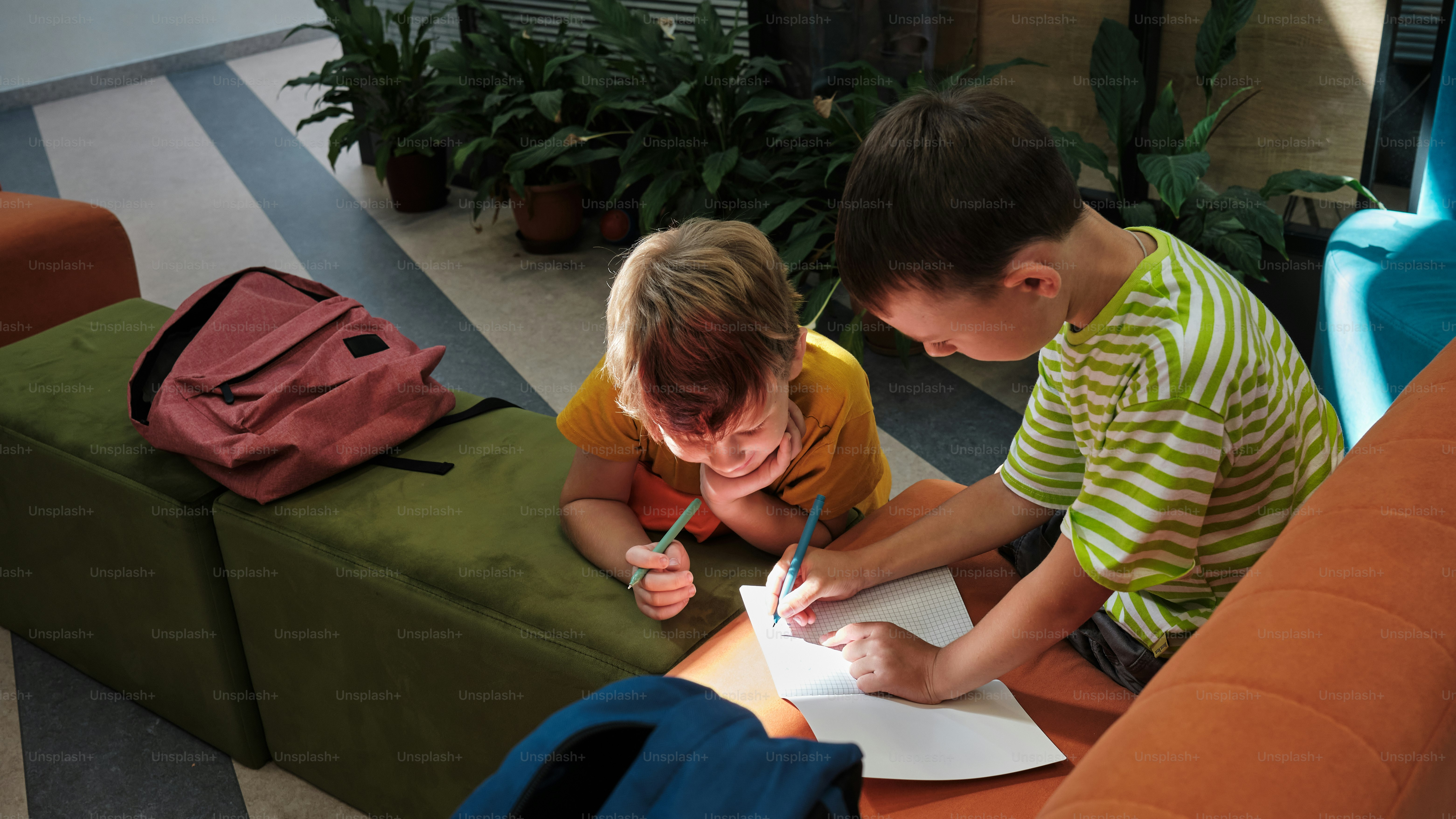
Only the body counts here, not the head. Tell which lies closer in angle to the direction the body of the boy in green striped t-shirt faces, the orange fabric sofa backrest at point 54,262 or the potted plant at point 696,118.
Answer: the orange fabric sofa backrest

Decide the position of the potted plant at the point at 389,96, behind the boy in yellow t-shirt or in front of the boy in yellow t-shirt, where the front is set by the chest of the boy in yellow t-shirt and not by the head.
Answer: behind

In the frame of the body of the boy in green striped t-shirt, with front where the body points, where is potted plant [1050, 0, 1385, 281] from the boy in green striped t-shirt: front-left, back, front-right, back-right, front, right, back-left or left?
back-right

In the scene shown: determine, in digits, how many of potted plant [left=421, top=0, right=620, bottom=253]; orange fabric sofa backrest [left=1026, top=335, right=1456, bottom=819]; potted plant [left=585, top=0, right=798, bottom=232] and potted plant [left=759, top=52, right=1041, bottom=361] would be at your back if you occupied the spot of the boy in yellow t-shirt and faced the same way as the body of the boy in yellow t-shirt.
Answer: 3

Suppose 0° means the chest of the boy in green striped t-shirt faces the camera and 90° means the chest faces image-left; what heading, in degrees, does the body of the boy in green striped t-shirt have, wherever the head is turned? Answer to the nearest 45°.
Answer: approximately 45°

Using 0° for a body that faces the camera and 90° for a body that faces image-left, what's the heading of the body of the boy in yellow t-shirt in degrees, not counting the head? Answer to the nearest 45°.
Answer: approximately 0°
